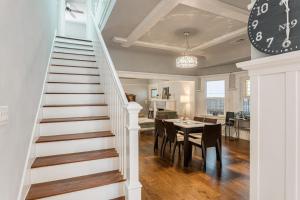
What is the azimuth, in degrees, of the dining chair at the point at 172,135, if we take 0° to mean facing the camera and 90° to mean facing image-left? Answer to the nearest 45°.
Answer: approximately 225°

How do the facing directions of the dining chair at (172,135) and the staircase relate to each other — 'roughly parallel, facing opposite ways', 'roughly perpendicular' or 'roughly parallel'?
roughly perpendicular

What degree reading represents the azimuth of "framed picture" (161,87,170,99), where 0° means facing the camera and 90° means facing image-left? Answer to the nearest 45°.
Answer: approximately 0°

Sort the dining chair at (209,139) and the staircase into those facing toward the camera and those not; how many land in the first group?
1

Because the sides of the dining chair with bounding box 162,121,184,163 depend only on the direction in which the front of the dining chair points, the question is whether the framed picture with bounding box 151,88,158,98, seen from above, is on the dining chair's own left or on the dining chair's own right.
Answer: on the dining chair's own left

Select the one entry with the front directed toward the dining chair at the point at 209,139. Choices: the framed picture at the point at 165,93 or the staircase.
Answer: the framed picture

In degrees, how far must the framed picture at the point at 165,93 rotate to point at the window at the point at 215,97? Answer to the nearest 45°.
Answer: approximately 45° to its left

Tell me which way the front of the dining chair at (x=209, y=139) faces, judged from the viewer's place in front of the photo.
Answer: facing away from the viewer and to the left of the viewer

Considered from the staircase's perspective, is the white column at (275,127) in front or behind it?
in front

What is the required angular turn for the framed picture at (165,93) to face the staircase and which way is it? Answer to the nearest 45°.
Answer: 0° — it already faces it

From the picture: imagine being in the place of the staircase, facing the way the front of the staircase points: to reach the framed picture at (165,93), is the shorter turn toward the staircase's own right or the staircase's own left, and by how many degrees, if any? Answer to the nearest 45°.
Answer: approximately 135° to the staircase's own left

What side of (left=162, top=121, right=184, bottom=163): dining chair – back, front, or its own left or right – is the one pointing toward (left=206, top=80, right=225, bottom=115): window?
front

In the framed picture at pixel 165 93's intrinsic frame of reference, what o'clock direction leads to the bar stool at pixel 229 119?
The bar stool is roughly at 11 o'clock from the framed picture.

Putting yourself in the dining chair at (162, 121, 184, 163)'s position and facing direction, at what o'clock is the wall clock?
The wall clock is roughly at 4 o'clock from the dining chair.

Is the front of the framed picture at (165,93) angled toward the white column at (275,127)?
yes
